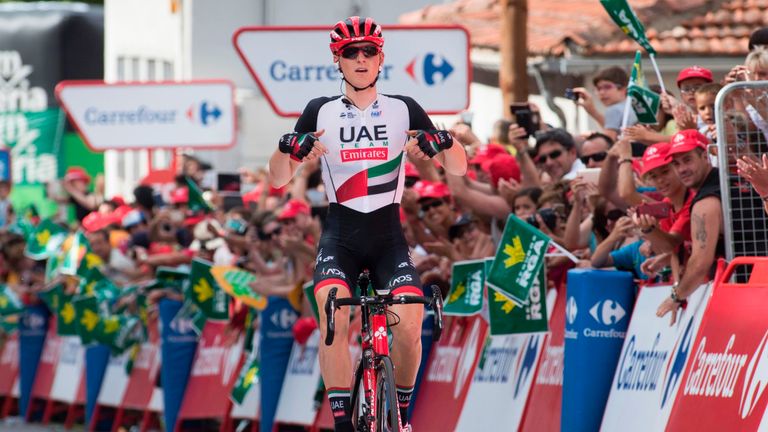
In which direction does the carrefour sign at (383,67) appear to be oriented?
toward the camera

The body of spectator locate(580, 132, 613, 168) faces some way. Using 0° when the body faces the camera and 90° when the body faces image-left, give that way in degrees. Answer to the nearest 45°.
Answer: approximately 45°

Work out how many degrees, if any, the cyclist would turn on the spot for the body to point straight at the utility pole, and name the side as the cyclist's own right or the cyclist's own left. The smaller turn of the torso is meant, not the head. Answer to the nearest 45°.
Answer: approximately 180°

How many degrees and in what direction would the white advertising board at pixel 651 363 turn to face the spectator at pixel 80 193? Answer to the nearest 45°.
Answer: approximately 90° to its right

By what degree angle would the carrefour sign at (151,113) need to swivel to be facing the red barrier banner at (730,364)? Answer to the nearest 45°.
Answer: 0° — it already faces it

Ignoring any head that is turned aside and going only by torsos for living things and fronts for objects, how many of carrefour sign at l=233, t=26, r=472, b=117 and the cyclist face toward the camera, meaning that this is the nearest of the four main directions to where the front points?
2

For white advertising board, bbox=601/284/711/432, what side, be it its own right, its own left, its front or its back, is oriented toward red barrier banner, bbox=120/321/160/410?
right

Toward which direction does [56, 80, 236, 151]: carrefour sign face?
toward the camera

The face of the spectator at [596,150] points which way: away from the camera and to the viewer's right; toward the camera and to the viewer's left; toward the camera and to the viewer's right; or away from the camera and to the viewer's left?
toward the camera and to the viewer's left

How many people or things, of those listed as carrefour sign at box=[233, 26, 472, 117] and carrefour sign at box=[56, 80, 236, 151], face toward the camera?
2

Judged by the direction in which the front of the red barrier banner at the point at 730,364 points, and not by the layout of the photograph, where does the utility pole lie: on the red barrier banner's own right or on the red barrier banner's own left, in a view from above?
on the red barrier banner's own right
